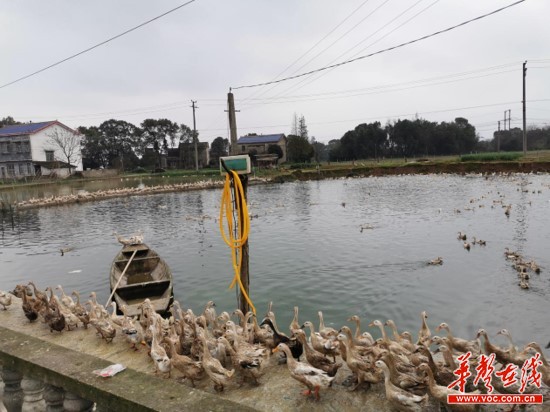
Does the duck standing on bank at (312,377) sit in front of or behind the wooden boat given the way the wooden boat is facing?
behind

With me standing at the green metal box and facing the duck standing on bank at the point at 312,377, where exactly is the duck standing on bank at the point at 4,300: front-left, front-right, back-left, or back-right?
back-right

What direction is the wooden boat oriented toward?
away from the camera

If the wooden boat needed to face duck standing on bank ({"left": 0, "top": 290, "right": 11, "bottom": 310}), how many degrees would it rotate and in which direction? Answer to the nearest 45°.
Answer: approximately 135° to its left

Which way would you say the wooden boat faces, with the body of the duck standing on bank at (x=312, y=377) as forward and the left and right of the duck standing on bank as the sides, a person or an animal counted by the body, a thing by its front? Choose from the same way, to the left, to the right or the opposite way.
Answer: to the right

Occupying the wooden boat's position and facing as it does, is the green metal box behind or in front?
behind

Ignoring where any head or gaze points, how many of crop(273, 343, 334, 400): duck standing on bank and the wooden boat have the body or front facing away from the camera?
1

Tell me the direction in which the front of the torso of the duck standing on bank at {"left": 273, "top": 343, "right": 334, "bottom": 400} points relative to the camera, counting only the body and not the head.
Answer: to the viewer's left

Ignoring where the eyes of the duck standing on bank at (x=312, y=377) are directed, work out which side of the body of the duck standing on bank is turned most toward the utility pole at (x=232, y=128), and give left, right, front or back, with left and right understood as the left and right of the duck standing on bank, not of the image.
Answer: right

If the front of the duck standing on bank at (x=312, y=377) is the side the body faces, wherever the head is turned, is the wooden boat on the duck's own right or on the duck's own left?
on the duck's own right
